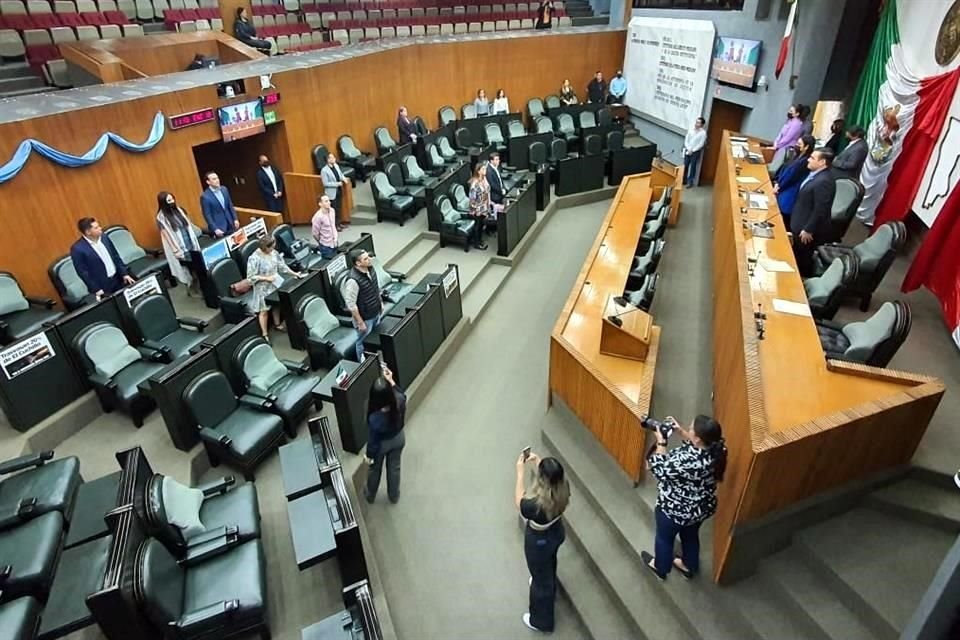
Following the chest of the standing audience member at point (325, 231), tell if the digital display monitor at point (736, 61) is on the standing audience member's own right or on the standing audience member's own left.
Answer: on the standing audience member's own left

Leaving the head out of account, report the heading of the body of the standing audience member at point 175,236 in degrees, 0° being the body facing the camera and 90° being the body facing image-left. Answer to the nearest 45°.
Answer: approximately 315°

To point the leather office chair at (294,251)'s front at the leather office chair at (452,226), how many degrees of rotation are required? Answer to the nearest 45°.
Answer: approximately 45° to its left

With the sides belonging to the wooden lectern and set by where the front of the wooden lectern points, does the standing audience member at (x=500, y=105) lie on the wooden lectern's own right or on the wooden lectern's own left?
on the wooden lectern's own right

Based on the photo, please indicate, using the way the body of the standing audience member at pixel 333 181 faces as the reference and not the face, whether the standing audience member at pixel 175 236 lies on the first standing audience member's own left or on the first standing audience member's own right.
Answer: on the first standing audience member's own right

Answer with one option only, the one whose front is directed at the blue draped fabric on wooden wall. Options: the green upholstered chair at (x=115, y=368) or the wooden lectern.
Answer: the wooden lectern

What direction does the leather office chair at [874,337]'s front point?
to the viewer's left
